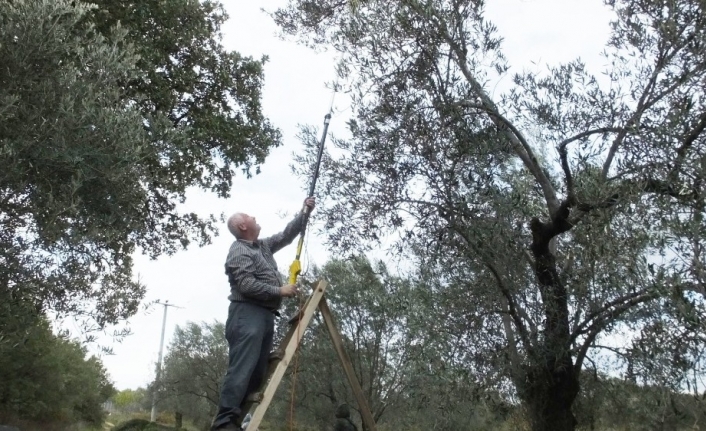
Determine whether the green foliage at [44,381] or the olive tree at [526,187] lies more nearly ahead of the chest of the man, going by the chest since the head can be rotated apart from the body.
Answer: the olive tree

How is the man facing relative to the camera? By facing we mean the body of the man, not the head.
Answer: to the viewer's right

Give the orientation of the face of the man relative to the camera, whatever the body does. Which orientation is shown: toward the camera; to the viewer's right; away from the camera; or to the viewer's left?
to the viewer's right

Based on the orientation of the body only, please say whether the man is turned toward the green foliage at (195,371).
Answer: no

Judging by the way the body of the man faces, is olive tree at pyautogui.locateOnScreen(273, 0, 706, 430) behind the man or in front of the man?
in front

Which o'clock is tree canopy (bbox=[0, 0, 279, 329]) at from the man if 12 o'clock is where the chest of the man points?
The tree canopy is roughly at 7 o'clock from the man.
